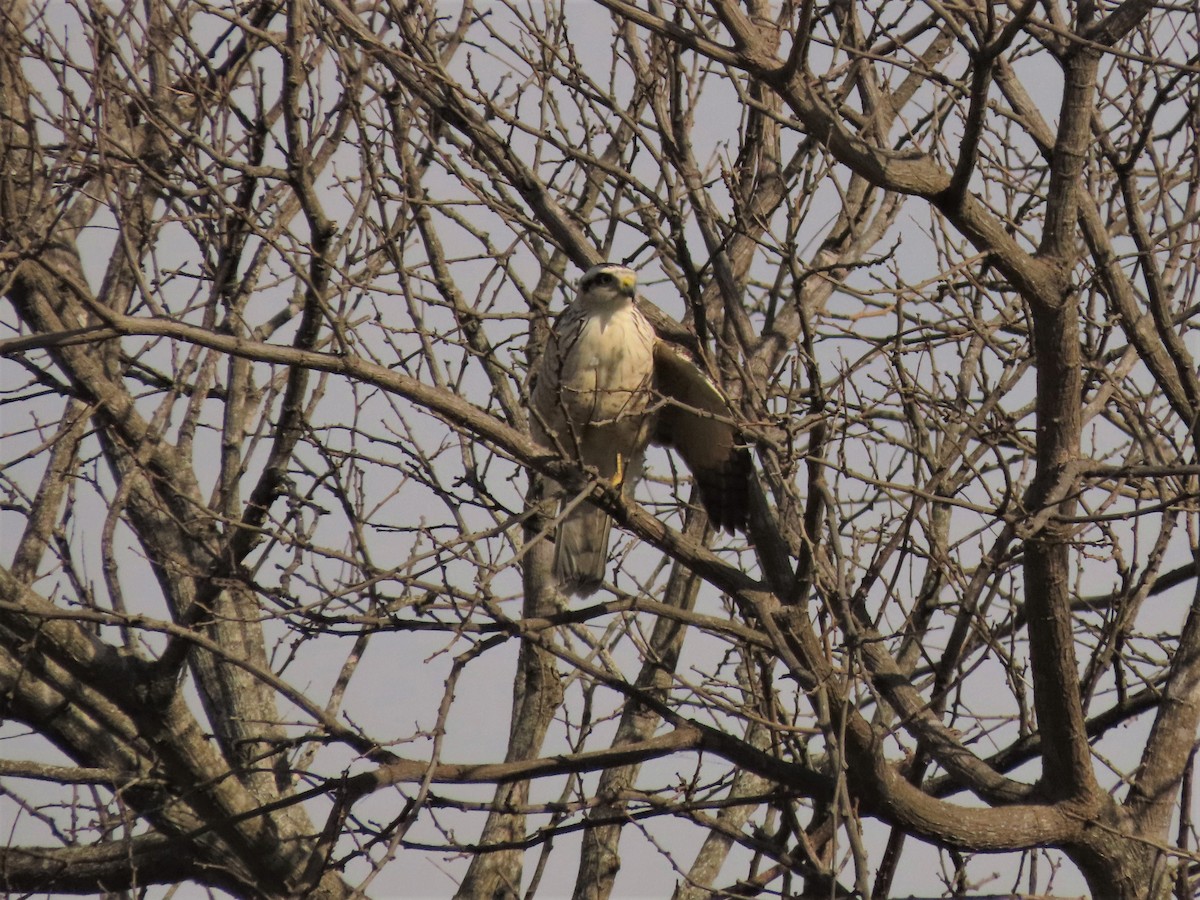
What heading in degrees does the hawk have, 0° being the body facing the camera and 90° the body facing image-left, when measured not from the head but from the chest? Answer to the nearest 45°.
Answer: approximately 315°
